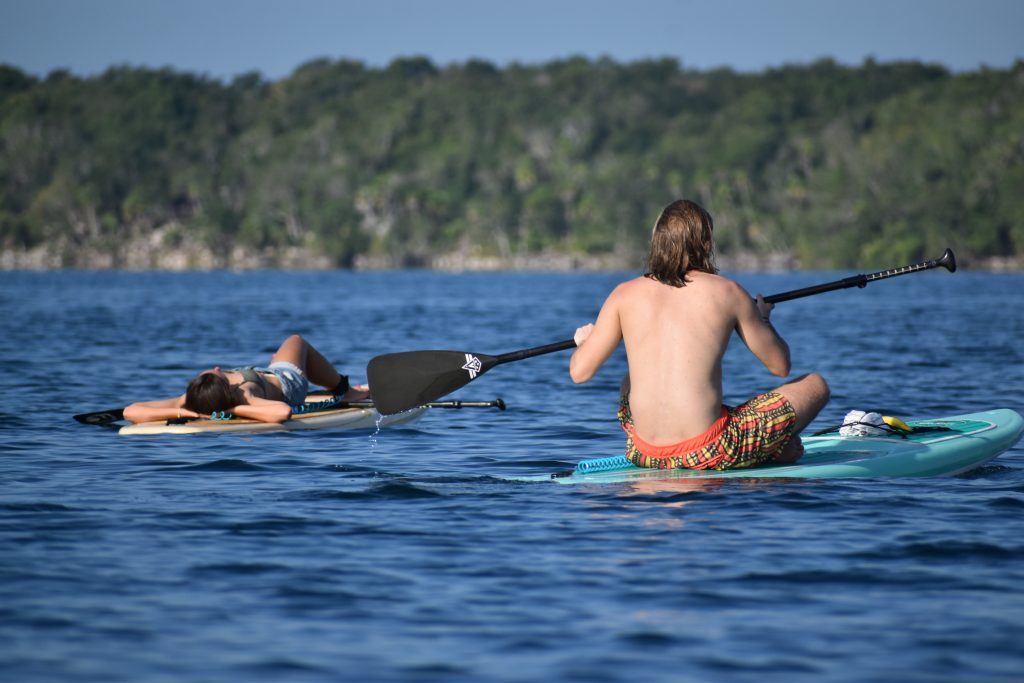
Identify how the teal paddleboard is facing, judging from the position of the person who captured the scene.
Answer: facing to the right of the viewer

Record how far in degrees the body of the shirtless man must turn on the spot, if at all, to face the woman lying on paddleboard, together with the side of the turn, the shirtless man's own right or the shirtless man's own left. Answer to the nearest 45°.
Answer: approximately 45° to the shirtless man's own left

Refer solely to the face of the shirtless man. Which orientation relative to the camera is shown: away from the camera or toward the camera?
away from the camera

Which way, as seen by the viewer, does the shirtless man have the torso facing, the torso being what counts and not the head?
away from the camera
